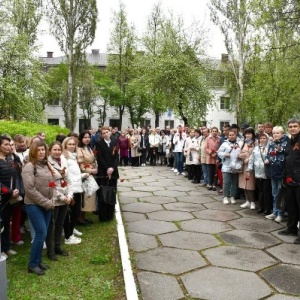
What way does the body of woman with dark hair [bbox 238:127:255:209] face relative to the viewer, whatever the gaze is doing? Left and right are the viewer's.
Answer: facing the viewer and to the left of the viewer

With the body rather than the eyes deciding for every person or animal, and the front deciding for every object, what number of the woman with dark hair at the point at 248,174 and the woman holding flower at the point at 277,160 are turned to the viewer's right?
0

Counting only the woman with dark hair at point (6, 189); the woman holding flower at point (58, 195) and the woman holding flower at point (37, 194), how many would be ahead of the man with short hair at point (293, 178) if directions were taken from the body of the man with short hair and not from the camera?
3

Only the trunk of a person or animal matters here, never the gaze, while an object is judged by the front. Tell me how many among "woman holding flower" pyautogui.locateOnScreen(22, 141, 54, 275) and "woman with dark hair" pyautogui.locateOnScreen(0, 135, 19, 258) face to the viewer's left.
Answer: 0

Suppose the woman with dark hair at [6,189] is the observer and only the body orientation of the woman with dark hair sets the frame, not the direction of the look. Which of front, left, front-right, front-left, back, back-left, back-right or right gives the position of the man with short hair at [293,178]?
front-left

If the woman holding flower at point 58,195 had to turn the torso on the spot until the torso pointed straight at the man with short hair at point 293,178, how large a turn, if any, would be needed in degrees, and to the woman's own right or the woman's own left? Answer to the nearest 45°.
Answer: approximately 45° to the woman's own left

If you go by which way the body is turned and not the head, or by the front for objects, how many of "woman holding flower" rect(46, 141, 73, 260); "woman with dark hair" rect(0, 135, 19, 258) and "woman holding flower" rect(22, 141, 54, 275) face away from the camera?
0

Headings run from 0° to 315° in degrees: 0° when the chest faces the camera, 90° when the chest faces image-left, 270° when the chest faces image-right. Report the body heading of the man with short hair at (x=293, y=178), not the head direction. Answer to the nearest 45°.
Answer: approximately 45°

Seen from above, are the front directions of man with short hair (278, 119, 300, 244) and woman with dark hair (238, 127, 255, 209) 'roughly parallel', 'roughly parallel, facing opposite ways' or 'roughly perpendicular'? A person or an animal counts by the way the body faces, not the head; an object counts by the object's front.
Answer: roughly parallel

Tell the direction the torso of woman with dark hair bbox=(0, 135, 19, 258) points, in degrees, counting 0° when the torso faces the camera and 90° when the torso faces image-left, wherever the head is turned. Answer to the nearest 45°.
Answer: approximately 315°

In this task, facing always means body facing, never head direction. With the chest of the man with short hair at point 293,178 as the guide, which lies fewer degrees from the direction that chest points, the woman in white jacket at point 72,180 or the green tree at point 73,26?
the woman in white jacket

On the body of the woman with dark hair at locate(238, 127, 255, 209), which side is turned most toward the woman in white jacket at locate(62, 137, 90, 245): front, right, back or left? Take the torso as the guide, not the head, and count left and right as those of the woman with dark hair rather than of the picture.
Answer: front

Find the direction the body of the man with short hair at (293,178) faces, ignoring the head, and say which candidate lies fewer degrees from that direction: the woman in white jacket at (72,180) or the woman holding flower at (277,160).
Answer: the woman in white jacket

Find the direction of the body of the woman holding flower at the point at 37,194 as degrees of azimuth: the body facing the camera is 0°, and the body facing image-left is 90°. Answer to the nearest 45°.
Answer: approximately 315°

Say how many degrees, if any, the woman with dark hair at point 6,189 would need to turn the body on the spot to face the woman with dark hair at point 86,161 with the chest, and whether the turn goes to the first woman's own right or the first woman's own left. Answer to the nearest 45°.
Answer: approximately 90° to the first woman's own left
